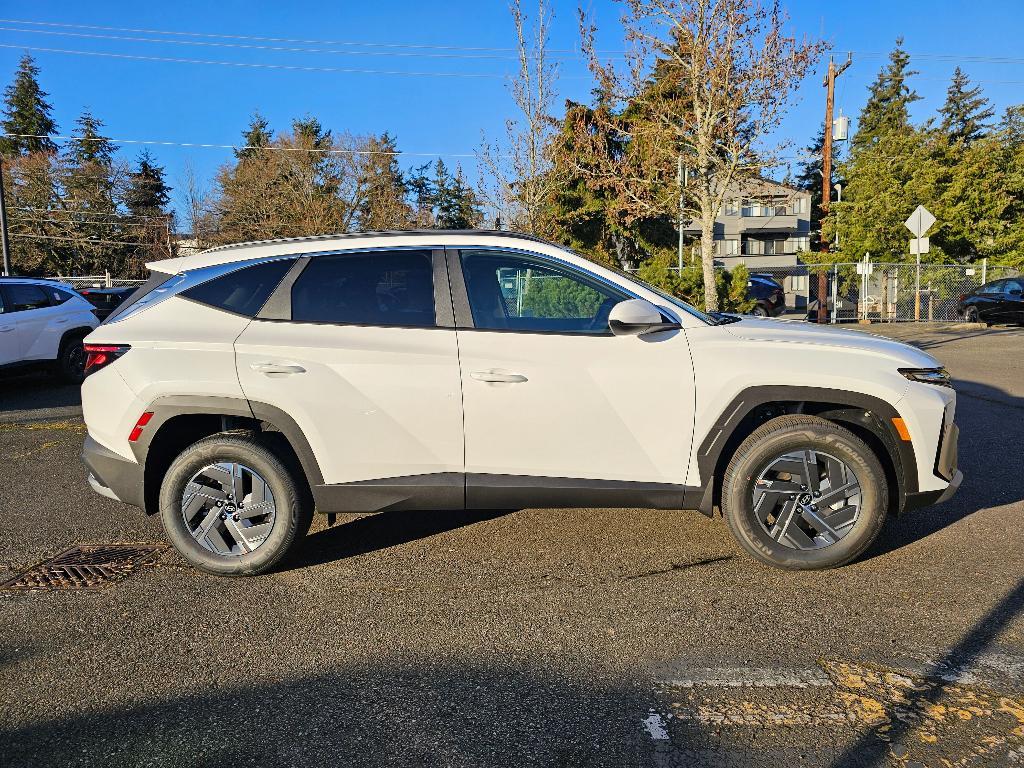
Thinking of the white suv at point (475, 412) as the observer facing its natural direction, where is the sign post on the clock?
The sign post is roughly at 10 o'clock from the white suv.

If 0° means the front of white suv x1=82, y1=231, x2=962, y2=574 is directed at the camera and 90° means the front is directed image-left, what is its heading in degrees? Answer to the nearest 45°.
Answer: approximately 270°

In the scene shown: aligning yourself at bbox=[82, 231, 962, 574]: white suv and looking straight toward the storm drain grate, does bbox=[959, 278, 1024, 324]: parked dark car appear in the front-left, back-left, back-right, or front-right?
back-right

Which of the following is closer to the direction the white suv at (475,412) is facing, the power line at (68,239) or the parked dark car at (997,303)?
the parked dark car

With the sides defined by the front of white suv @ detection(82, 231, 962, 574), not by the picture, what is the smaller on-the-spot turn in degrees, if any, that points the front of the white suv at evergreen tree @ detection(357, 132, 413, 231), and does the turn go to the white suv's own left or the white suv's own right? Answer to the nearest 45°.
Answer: approximately 90° to the white suv's own left

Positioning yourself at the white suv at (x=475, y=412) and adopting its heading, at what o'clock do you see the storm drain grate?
The storm drain grate is roughly at 6 o'clock from the white suv.

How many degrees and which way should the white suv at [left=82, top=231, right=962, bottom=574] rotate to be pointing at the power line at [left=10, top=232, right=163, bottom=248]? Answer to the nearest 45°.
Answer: approximately 135° to its left

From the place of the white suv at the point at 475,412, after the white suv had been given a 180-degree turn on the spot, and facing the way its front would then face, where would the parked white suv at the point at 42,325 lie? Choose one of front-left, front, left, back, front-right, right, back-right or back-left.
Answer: front-right

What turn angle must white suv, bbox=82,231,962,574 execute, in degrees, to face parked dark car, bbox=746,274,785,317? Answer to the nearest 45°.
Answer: approximately 90° to its left

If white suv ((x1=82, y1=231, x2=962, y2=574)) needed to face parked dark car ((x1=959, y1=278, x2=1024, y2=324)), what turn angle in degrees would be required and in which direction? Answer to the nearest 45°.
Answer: approximately 45° to its left
